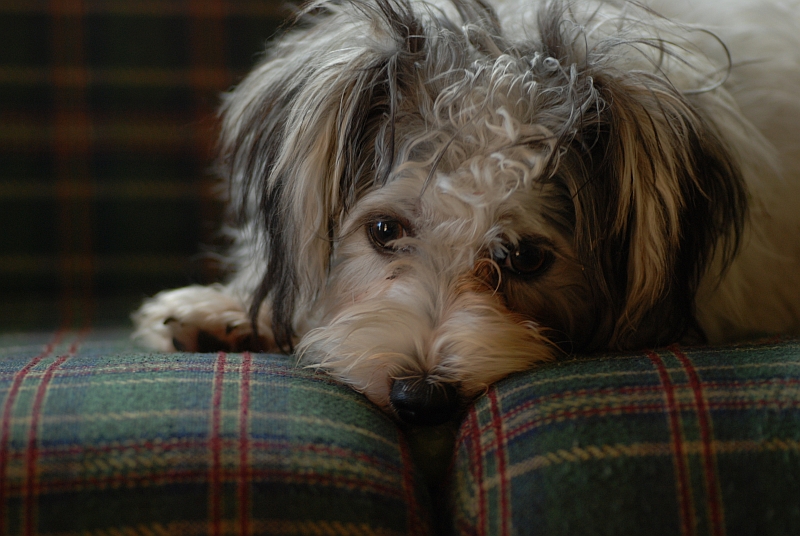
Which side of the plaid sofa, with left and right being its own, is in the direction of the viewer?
front

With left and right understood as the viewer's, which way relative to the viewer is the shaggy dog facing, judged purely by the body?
facing the viewer and to the left of the viewer
